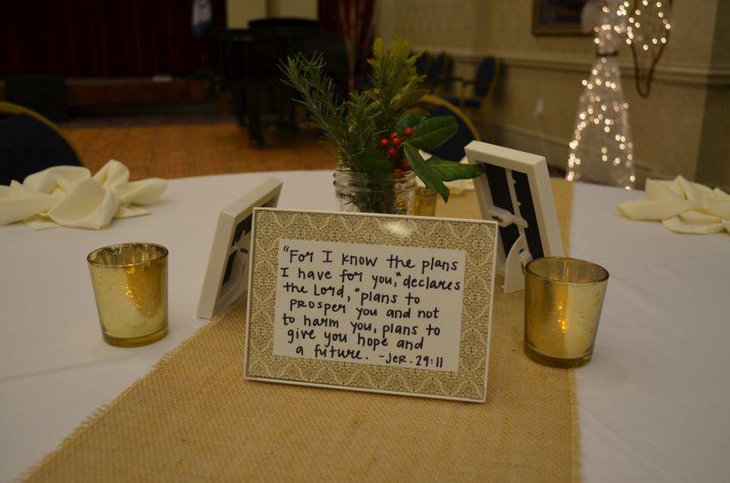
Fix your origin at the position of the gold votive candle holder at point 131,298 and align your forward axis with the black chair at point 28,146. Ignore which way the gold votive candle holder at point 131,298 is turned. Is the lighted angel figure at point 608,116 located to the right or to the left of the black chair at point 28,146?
right

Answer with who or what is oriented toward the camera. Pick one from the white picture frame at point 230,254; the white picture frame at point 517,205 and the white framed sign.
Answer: the white framed sign

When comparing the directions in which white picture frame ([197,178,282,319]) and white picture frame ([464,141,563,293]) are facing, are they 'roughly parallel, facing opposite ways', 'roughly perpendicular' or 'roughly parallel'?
roughly perpendicular

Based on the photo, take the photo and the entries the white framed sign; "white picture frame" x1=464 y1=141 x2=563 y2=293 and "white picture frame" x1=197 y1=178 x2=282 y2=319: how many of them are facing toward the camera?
1

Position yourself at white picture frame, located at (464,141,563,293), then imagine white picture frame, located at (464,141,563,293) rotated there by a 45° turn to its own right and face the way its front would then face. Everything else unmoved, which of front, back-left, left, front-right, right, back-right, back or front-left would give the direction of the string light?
left

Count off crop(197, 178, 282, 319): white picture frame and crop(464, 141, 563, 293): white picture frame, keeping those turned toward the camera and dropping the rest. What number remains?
0

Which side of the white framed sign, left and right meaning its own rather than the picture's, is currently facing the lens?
front
